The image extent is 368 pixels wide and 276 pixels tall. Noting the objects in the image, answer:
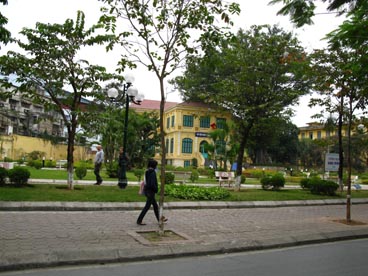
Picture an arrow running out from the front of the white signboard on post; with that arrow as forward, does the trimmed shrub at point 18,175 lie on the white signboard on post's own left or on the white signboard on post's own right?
on the white signboard on post's own right

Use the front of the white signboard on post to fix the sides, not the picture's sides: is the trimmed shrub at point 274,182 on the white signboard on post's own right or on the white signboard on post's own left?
on the white signboard on post's own right

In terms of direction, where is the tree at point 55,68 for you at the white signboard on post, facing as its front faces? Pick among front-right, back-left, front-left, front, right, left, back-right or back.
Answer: front-right

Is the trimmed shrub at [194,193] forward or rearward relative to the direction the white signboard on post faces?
forward

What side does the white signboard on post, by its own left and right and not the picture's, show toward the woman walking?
front

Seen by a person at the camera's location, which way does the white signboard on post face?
facing the viewer
